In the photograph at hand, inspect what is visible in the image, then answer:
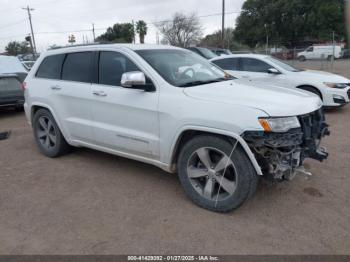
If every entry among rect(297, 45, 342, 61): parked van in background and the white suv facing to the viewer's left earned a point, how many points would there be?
1

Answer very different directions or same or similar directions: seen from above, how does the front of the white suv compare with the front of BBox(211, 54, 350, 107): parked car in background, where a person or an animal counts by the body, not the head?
same or similar directions

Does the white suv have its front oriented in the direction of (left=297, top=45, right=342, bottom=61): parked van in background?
no

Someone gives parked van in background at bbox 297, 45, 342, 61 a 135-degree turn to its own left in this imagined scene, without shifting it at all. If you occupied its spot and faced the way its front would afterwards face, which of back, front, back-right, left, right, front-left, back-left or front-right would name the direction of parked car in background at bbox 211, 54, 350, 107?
front-right

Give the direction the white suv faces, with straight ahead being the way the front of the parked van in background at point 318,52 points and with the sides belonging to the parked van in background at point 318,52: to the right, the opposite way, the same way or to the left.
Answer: the opposite way

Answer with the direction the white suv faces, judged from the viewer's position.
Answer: facing the viewer and to the right of the viewer

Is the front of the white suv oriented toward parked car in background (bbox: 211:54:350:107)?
no

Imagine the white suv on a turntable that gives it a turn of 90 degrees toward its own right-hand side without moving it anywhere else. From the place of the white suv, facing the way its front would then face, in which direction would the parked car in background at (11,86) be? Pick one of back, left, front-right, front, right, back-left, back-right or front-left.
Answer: right

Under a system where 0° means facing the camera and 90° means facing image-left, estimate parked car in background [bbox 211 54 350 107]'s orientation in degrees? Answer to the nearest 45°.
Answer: approximately 315°

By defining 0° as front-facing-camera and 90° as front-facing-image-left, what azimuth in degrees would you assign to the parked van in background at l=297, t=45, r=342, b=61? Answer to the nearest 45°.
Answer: approximately 90°
